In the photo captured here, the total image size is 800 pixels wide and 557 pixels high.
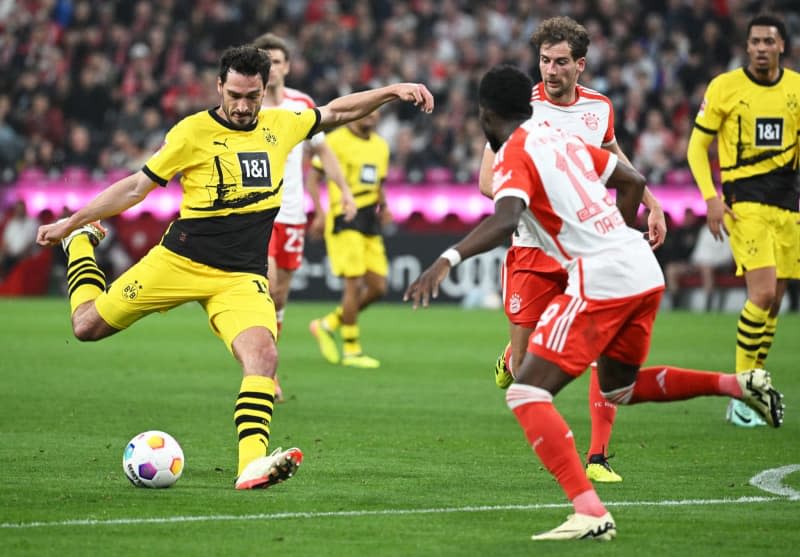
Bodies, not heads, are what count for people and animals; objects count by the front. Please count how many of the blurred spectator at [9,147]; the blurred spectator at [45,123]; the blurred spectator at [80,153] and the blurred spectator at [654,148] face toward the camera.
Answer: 4

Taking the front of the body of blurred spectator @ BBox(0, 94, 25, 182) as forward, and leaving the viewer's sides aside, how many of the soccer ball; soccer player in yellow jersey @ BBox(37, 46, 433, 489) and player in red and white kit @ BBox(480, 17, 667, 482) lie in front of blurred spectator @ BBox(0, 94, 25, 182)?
3

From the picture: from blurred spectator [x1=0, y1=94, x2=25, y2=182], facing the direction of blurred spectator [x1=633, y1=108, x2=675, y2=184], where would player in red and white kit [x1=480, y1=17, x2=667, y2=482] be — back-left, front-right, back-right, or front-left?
front-right

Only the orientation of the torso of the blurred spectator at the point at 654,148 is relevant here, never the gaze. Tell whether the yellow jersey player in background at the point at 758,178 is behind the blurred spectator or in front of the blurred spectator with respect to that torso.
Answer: in front

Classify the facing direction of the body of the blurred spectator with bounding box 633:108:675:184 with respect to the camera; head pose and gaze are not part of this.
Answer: toward the camera

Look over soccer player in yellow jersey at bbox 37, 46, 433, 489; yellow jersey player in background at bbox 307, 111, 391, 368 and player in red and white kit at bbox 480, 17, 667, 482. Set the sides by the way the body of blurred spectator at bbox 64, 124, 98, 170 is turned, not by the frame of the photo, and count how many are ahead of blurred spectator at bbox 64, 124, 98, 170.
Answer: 3

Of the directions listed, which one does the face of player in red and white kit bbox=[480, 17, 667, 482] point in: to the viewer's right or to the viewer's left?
to the viewer's left

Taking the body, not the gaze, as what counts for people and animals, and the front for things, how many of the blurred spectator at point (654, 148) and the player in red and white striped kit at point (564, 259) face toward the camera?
1

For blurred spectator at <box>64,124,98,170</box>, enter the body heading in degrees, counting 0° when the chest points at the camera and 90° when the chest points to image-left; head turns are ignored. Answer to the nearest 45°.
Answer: approximately 0°

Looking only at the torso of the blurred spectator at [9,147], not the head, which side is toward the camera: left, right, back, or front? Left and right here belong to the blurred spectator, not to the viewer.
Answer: front

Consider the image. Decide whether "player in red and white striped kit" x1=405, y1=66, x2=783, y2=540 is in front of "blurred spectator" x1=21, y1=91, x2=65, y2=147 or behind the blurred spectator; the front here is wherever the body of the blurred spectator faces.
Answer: in front

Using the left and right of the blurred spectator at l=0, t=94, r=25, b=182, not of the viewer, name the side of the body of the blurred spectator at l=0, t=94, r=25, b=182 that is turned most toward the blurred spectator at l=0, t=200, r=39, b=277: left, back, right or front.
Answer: front

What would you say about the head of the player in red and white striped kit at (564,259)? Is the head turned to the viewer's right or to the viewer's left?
to the viewer's left

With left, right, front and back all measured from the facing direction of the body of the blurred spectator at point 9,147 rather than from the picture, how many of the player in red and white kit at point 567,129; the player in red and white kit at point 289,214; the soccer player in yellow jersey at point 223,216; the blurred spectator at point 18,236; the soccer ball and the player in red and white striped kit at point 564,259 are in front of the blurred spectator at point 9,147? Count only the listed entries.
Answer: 6

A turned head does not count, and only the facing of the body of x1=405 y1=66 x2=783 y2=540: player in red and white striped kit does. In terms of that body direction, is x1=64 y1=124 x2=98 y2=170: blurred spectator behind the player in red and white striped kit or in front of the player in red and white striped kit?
in front

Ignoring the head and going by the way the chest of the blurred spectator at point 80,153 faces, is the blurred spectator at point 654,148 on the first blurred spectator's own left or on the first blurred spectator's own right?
on the first blurred spectator's own left

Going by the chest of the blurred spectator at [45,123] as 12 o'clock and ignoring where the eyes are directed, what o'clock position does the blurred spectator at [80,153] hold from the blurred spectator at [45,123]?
the blurred spectator at [80,153] is roughly at 11 o'clock from the blurred spectator at [45,123].
